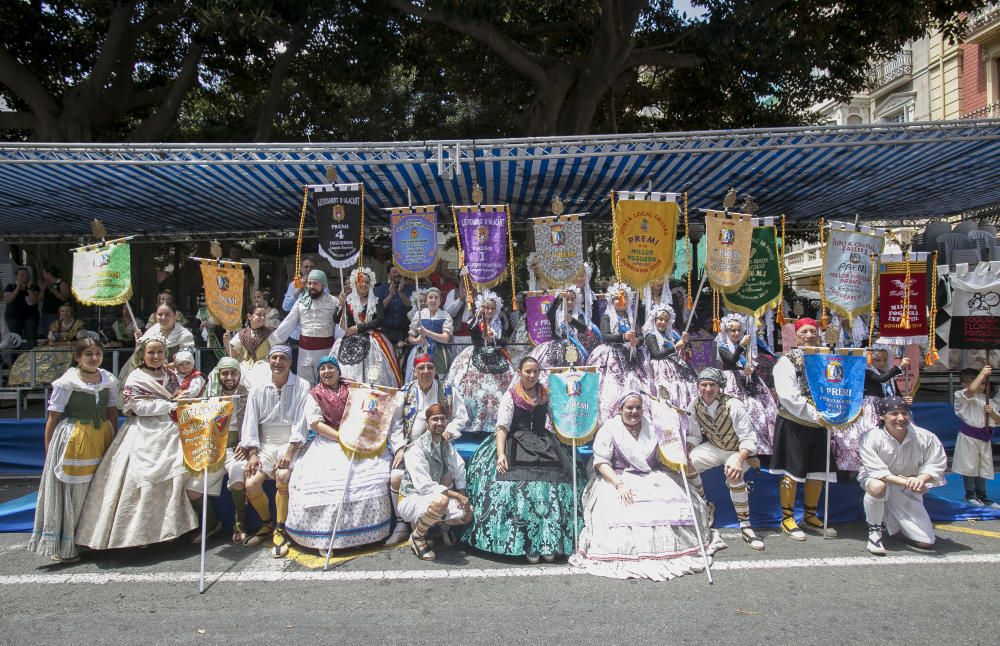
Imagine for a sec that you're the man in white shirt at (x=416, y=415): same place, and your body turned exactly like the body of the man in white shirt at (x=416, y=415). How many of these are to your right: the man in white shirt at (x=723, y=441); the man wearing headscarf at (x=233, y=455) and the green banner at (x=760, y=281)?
1

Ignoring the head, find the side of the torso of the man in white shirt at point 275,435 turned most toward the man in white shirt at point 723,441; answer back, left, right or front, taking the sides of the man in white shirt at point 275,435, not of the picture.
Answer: left

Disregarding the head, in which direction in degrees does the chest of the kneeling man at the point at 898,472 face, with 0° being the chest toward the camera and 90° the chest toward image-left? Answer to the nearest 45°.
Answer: approximately 0°

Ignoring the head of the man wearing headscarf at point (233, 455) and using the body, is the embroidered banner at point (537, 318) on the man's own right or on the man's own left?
on the man's own left

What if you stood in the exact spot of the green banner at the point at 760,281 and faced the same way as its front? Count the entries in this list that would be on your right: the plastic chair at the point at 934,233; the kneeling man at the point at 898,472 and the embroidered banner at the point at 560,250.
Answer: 1

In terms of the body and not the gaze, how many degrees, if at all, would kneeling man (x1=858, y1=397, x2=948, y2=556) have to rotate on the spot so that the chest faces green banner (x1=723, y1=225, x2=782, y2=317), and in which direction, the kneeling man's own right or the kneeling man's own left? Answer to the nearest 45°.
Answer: approximately 135° to the kneeling man's own right

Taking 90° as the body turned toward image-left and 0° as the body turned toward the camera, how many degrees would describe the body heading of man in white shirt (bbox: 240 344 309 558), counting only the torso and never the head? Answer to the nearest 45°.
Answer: approximately 0°
